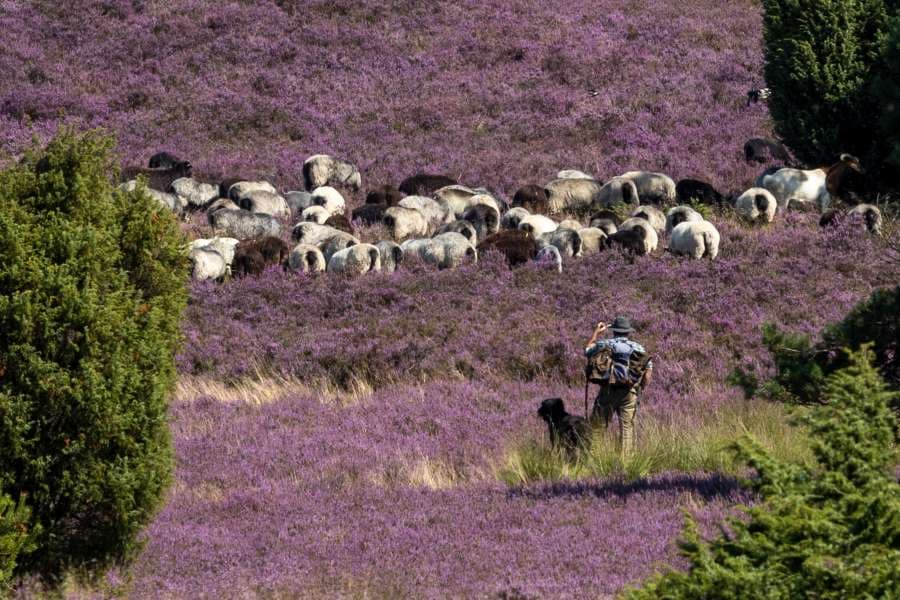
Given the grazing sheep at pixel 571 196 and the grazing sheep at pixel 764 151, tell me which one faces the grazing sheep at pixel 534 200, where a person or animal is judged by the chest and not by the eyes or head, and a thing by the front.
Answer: the grazing sheep at pixel 571 196

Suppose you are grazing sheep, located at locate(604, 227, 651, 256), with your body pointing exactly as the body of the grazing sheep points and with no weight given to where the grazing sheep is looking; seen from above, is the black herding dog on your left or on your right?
on your left

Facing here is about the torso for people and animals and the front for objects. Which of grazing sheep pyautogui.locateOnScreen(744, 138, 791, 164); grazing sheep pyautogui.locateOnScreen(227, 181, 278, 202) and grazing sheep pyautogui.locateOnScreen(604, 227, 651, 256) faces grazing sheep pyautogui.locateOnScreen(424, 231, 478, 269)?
grazing sheep pyautogui.locateOnScreen(604, 227, 651, 256)

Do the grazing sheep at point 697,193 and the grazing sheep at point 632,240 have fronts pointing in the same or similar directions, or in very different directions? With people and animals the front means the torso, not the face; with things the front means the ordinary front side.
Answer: very different directions

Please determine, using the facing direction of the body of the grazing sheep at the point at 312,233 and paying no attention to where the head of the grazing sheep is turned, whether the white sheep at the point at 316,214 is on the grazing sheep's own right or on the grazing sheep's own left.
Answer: on the grazing sheep's own right

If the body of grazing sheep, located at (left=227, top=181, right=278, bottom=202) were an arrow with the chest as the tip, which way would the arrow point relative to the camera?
to the viewer's left

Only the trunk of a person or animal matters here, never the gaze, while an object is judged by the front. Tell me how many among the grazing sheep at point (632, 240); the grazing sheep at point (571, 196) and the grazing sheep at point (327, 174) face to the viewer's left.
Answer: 2

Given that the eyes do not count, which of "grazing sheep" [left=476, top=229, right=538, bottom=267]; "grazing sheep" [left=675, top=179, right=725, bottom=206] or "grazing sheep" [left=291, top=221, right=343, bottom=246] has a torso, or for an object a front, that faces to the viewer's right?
"grazing sheep" [left=675, top=179, right=725, bottom=206]

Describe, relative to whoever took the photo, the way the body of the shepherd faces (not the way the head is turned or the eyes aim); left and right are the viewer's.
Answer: facing away from the viewer
